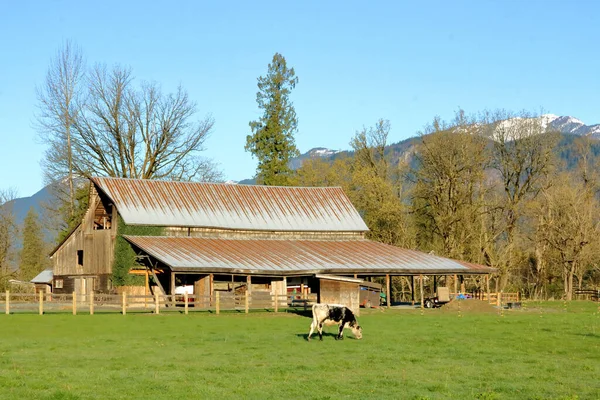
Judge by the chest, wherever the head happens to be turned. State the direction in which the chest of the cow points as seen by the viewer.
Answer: to the viewer's right

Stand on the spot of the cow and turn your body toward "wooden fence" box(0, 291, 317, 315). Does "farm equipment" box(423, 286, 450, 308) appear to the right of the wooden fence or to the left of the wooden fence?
right

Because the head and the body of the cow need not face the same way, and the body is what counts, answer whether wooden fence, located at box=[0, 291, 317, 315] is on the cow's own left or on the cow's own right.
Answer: on the cow's own left

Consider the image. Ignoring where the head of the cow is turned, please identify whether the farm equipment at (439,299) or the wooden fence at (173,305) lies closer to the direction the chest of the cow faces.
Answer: the farm equipment

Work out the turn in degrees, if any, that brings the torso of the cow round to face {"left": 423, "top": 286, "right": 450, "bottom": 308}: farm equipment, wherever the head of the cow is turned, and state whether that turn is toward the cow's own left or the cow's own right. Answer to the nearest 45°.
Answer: approximately 90° to the cow's own left

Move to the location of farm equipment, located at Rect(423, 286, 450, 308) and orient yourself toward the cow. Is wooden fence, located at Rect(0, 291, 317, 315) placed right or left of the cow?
right
